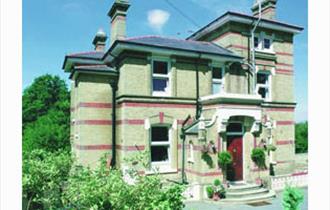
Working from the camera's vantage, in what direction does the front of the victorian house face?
facing the viewer and to the right of the viewer

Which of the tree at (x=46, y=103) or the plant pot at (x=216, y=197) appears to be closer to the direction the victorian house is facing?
the plant pot

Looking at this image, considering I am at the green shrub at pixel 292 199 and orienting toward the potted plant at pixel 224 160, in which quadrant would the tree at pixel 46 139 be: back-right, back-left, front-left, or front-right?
front-left

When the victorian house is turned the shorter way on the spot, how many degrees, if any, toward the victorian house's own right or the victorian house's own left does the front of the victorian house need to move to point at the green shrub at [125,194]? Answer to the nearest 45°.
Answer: approximately 45° to the victorian house's own right
